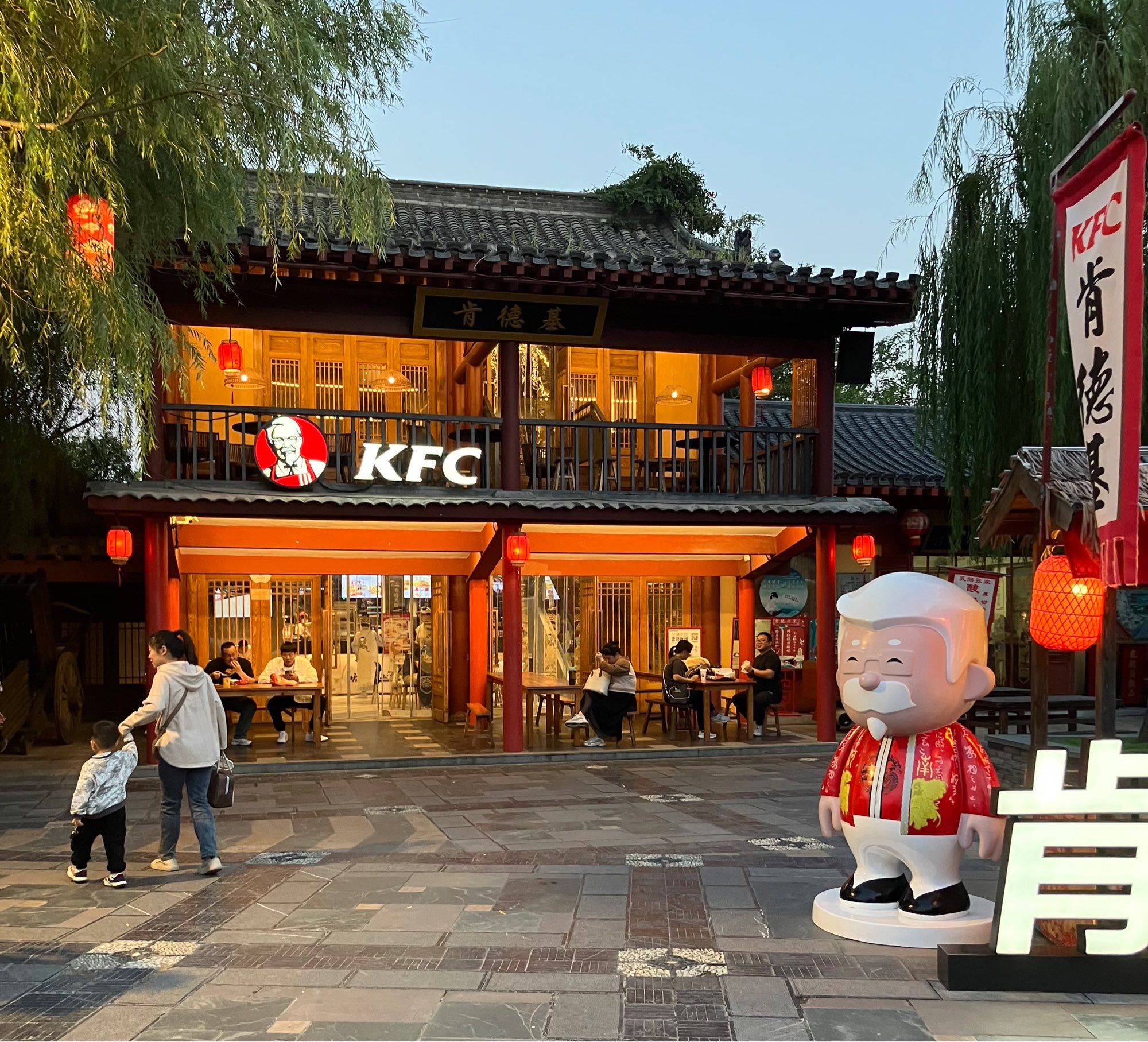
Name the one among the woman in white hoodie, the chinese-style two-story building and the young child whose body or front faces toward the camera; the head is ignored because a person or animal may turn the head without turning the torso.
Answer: the chinese-style two-story building

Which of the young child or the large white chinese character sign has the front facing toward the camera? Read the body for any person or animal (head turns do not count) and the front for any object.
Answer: the large white chinese character sign

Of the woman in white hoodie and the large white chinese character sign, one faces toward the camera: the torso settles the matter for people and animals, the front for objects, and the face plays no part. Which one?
the large white chinese character sign

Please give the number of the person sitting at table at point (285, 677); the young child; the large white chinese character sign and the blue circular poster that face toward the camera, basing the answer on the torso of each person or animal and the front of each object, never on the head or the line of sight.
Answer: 3

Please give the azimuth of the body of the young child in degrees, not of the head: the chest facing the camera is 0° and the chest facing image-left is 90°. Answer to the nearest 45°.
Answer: approximately 180°

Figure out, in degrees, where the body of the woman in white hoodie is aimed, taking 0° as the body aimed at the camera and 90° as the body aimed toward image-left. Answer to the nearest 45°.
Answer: approximately 135°

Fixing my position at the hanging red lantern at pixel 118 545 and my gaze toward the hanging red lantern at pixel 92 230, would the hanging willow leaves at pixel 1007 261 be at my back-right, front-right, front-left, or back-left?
front-left

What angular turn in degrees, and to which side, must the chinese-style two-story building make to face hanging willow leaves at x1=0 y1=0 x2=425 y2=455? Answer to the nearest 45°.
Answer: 0° — it already faces it

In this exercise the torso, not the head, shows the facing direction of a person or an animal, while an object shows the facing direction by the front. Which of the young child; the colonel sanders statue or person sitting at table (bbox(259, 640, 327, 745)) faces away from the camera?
the young child

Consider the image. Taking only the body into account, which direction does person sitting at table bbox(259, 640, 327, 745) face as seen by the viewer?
toward the camera

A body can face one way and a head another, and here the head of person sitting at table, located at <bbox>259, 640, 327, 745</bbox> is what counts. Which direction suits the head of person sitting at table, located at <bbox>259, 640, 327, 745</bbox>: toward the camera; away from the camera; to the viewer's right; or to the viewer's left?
toward the camera

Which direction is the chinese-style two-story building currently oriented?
toward the camera
